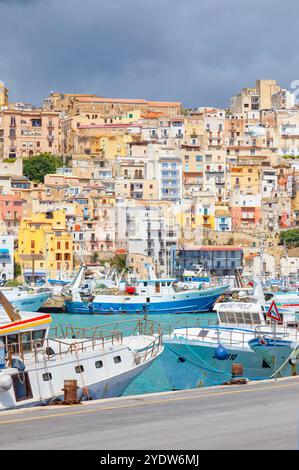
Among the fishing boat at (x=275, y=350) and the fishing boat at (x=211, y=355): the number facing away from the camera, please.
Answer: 0

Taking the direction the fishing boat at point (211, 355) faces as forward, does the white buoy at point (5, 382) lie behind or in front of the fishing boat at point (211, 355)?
in front

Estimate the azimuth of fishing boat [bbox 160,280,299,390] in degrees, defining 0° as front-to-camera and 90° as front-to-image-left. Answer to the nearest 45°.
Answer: approximately 45°

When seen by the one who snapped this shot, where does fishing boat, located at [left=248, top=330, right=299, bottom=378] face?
facing the viewer and to the left of the viewer

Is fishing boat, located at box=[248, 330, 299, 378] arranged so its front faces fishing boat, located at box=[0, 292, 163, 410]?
yes
